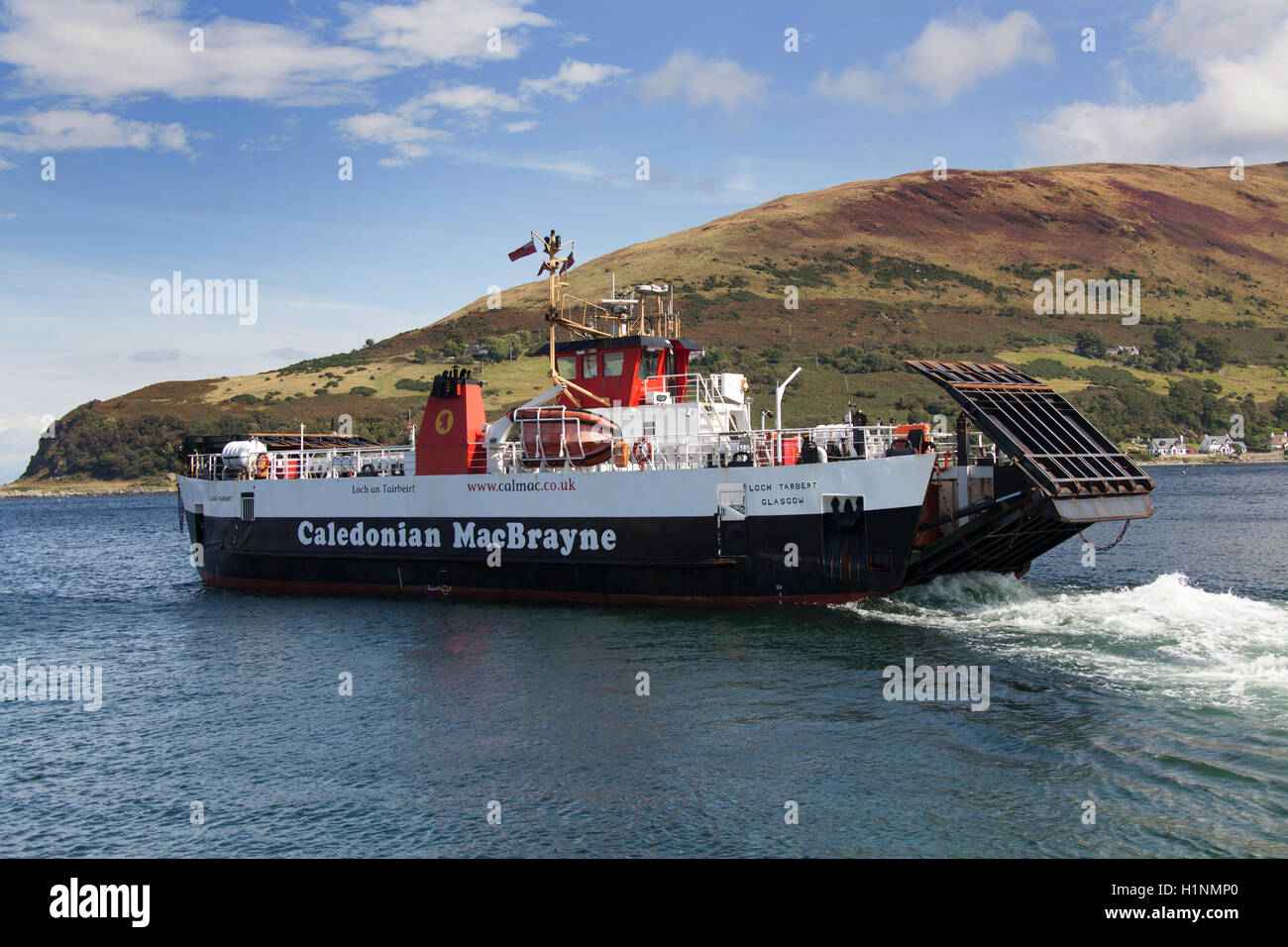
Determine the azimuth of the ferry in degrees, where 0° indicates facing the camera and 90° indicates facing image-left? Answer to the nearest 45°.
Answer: approximately 90°
